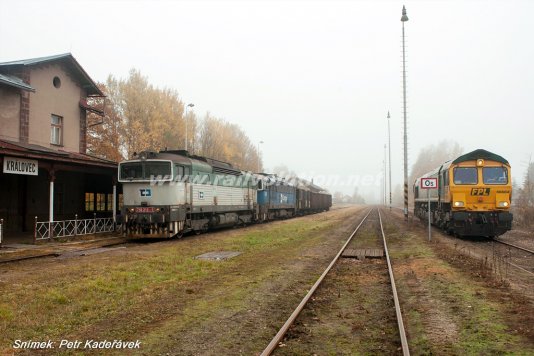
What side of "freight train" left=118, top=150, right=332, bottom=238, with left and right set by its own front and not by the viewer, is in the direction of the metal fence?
front

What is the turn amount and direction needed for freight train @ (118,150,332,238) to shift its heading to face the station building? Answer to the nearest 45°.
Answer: approximately 90° to its right

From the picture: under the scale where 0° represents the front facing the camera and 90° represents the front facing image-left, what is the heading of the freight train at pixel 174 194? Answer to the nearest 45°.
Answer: approximately 45°
